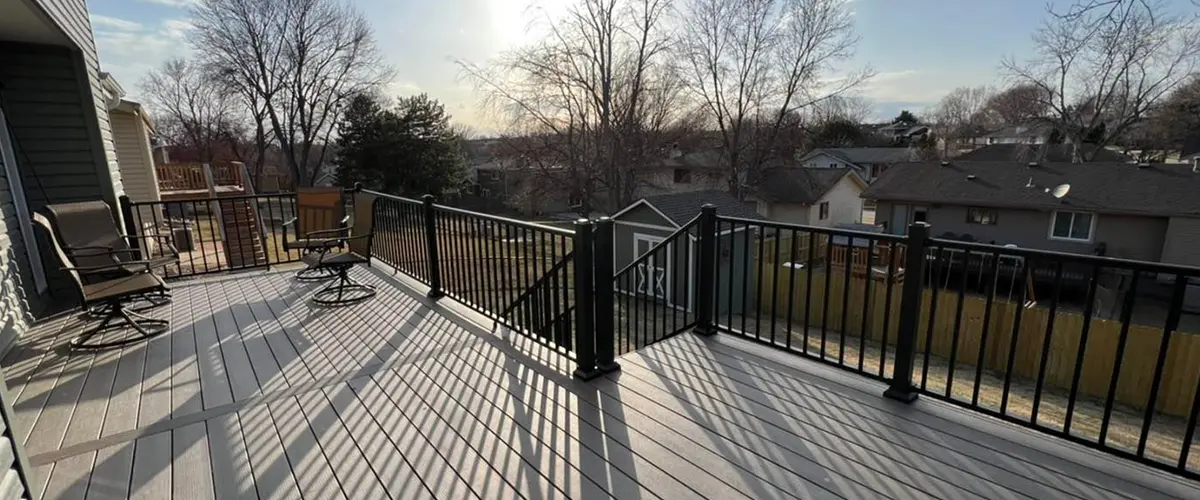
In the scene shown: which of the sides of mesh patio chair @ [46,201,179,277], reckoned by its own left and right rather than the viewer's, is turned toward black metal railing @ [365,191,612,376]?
front

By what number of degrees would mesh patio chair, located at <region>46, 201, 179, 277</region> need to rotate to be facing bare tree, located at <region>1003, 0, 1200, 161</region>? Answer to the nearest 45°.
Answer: approximately 45° to its left

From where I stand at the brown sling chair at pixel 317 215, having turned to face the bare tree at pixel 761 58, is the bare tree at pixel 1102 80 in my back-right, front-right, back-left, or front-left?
front-right

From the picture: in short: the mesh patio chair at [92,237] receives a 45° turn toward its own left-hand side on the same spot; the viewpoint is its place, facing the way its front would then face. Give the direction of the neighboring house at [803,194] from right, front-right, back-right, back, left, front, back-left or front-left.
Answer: front

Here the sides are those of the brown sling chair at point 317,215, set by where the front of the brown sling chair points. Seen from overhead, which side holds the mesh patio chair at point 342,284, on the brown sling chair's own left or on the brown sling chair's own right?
on the brown sling chair's own left

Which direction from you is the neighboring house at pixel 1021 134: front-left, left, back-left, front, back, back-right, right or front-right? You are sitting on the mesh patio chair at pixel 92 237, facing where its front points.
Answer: front-left

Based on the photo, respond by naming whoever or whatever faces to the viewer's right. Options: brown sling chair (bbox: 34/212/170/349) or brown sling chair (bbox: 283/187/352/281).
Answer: brown sling chair (bbox: 34/212/170/349)

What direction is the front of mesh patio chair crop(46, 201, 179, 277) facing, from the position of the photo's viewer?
facing the viewer and to the right of the viewer

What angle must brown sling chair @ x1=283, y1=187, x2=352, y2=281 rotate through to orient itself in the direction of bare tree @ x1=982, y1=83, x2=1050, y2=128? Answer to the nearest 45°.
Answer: approximately 135° to its left

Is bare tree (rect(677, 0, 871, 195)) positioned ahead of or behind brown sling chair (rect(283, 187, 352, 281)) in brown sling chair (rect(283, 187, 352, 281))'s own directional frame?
behind

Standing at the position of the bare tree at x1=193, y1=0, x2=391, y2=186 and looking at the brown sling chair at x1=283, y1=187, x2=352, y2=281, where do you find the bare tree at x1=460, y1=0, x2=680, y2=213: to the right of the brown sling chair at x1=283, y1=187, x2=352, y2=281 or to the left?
left

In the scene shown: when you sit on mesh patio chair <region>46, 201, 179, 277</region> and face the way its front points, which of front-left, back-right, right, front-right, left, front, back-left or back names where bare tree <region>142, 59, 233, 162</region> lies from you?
back-left

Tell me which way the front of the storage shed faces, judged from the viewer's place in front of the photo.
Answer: facing the viewer and to the left of the viewer

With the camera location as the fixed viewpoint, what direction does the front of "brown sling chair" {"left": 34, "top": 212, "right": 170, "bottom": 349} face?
facing to the right of the viewer

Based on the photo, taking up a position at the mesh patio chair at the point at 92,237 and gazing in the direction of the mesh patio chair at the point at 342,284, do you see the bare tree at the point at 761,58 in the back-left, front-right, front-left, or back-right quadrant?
front-left

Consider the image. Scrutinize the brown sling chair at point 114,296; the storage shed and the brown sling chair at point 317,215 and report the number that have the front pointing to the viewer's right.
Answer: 1

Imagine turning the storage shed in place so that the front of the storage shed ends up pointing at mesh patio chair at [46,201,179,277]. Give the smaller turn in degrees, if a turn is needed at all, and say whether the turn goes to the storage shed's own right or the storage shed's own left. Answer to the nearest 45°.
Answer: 0° — it already faces it

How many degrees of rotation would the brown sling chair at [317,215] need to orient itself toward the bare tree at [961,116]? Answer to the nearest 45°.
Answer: approximately 135° to its left

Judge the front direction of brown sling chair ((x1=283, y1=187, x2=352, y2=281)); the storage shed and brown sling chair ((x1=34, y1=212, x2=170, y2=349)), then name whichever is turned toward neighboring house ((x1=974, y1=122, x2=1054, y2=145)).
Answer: brown sling chair ((x1=34, y1=212, x2=170, y2=349))
